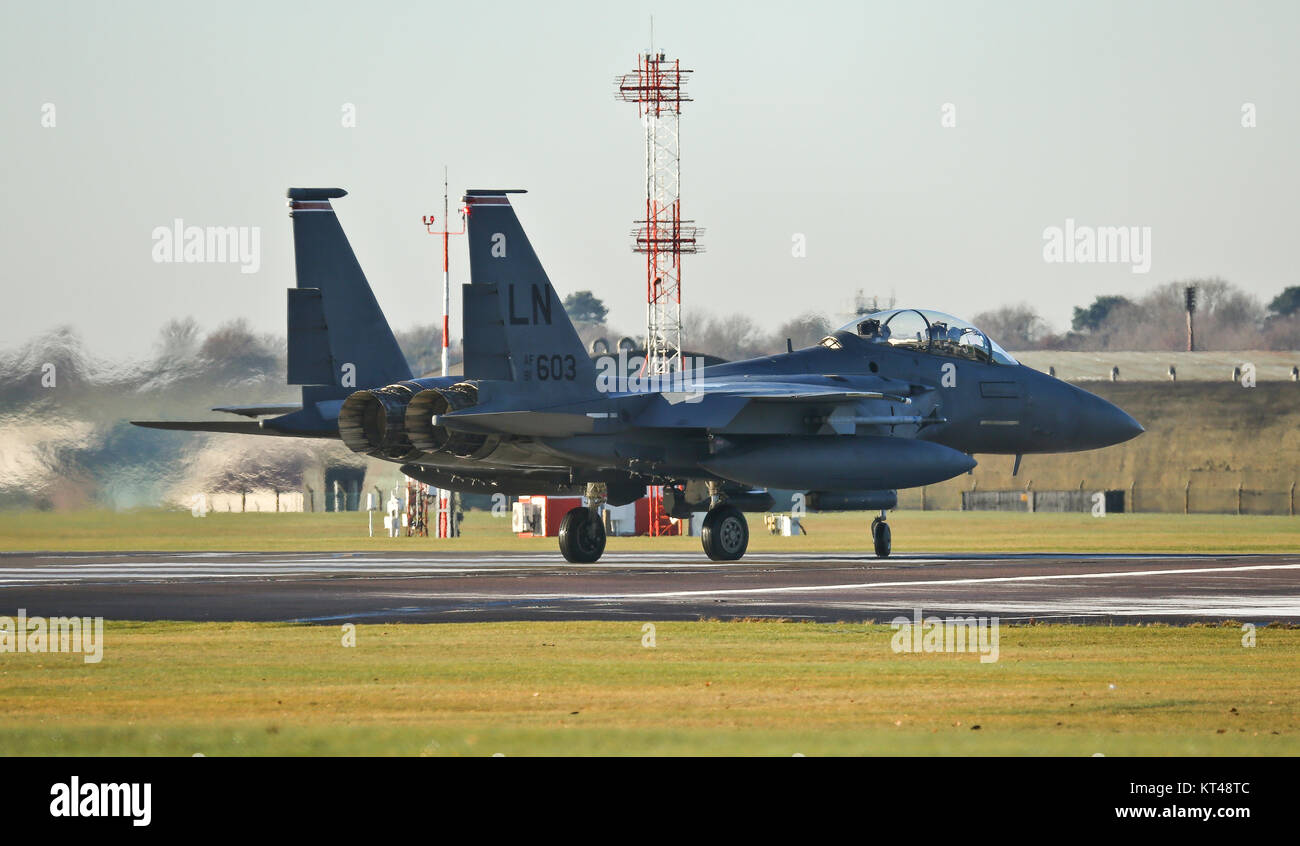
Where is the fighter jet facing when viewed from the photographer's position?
facing away from the viewer and to the right of the viewer
